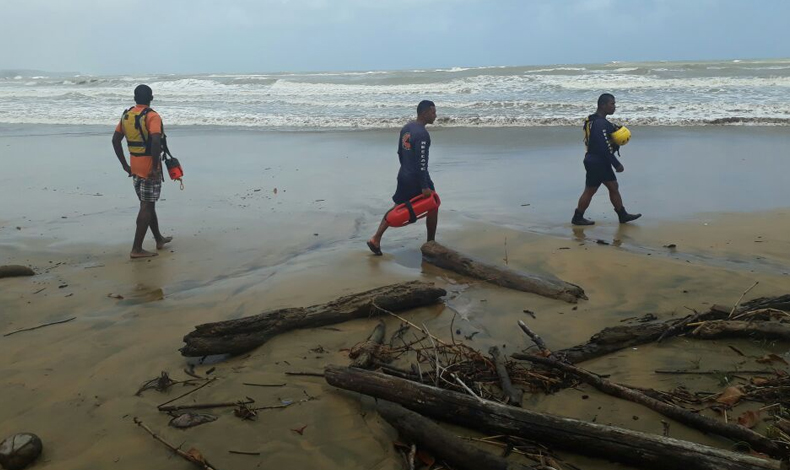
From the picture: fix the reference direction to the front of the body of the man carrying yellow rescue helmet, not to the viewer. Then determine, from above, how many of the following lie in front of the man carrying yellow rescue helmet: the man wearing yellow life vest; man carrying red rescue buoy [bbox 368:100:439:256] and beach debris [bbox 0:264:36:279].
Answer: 0

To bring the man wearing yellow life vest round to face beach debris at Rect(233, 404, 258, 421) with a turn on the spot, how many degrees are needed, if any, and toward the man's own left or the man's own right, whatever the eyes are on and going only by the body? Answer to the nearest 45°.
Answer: approximately 135° to the man's own right

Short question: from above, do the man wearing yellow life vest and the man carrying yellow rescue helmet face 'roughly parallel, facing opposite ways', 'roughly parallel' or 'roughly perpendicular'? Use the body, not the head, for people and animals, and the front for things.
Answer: roughly perpendicular

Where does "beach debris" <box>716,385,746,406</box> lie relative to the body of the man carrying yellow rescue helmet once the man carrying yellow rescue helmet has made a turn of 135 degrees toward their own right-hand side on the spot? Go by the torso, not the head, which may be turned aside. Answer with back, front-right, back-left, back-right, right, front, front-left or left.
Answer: front-left

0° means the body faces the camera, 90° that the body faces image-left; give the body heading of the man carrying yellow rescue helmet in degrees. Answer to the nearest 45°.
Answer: approximately 270°

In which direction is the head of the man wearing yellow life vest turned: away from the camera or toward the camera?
away from the camera

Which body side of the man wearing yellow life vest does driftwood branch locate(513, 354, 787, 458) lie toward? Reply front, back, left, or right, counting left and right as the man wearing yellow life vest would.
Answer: right

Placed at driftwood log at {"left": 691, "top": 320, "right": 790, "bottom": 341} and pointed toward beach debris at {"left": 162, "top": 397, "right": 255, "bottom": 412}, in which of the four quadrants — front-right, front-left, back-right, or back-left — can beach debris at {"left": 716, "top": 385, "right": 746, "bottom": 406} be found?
front-left

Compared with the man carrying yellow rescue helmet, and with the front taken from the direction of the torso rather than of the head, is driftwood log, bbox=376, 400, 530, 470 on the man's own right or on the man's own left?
on the man's own right

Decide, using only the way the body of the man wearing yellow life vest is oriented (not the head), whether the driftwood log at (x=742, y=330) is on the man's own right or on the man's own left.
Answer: on the man's own right

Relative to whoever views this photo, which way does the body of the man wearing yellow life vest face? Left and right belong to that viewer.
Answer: facing away from the viewer and to the right of the viewer

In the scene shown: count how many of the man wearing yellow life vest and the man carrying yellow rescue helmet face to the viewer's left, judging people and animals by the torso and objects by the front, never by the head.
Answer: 0

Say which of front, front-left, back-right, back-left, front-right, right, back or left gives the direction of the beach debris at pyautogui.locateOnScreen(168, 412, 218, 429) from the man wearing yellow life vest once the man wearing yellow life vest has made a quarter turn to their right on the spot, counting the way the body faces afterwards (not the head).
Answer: front-right

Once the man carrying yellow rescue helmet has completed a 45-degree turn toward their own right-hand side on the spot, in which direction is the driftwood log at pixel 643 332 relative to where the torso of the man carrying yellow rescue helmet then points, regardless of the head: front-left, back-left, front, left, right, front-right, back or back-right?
front-right

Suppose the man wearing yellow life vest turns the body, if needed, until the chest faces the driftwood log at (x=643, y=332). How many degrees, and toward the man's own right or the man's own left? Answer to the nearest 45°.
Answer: approximately 90° to the man's own right

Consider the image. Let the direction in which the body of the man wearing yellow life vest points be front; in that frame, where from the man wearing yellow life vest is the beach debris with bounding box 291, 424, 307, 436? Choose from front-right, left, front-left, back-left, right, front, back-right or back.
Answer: back-right

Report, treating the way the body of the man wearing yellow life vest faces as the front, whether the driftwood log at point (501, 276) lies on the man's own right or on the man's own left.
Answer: on the man's own right

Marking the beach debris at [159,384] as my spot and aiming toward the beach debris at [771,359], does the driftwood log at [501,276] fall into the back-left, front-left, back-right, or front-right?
front-left

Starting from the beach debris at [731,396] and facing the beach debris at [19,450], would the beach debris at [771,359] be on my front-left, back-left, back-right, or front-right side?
back-right

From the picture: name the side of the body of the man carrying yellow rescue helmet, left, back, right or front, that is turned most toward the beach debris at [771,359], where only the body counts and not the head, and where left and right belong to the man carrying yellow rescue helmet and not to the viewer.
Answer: right

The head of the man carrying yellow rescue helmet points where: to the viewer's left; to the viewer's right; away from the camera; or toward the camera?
to the viewer's right
